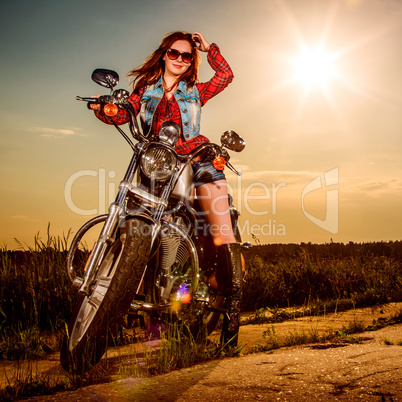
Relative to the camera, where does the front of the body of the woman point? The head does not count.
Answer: toward the camera

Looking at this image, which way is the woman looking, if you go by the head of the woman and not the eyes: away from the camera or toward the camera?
toward the camera

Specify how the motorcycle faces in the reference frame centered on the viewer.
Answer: facing the viewer and to the left of the viewer
